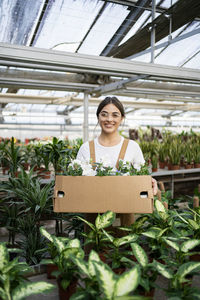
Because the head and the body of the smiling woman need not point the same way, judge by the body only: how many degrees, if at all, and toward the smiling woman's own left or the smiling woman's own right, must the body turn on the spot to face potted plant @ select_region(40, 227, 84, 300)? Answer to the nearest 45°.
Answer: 0° — they already face it

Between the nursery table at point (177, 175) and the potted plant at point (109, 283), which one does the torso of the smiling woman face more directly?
the potted plant

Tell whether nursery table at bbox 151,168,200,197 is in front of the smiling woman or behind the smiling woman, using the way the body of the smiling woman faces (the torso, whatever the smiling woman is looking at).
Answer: behind

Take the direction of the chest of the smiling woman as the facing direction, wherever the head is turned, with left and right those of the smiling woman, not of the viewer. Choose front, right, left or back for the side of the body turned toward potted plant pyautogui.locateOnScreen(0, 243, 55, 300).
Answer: front

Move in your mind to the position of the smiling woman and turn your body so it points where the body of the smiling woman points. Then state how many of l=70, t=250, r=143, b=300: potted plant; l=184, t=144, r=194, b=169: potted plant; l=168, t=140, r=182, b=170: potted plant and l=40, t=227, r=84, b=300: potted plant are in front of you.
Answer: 2
